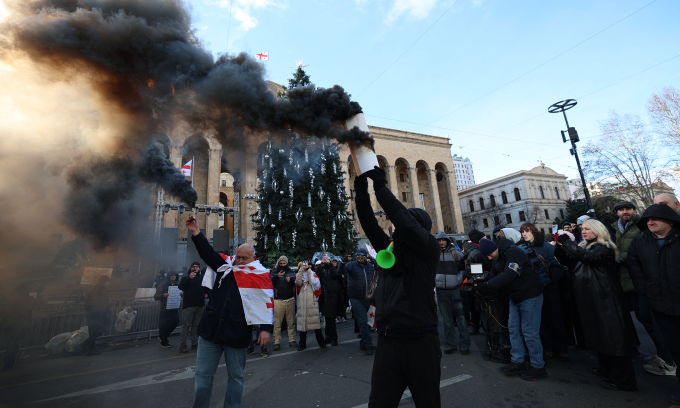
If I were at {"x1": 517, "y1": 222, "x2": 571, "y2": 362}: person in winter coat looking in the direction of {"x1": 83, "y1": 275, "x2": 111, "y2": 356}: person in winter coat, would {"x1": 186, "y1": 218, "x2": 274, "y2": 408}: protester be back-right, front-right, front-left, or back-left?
front-left

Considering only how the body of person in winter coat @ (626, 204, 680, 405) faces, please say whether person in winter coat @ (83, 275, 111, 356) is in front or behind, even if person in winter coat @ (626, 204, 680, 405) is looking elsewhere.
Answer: in front

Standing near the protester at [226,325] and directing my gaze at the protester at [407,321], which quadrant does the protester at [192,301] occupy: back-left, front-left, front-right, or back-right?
back-left

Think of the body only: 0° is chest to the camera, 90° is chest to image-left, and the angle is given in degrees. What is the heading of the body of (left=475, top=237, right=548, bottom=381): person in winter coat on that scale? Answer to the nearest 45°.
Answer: approximately 90°

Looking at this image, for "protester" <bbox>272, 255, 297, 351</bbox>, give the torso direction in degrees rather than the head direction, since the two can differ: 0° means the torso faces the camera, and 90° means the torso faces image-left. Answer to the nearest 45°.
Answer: approximately 0°

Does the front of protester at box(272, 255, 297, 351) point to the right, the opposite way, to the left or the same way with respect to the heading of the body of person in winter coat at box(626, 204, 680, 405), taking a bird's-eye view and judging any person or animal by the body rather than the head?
to the left

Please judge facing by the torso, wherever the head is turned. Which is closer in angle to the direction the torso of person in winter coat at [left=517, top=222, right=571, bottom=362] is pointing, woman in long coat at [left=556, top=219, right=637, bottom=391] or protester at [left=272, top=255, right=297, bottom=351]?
the protester

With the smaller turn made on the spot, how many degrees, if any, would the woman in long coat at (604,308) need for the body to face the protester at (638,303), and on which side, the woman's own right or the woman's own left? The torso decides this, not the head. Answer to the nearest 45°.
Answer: approximately 135° to the woman's own right

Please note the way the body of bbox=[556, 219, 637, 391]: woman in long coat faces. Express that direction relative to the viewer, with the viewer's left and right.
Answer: facing to the left of the viewer

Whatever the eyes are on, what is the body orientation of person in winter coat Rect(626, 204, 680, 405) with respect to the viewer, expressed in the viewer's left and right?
facing the viewer and to the left of the viewer

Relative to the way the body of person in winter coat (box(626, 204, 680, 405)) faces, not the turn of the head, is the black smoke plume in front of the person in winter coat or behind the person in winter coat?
in front

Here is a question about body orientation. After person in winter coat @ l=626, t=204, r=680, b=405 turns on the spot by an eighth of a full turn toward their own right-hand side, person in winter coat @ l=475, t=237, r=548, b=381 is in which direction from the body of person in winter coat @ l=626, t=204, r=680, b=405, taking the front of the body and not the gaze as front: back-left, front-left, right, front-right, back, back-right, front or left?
front
